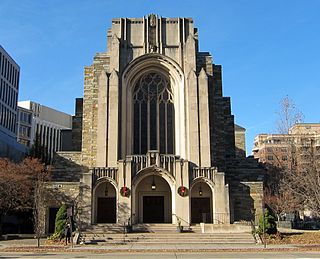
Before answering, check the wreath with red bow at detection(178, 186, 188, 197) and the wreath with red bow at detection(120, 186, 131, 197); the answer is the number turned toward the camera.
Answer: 2

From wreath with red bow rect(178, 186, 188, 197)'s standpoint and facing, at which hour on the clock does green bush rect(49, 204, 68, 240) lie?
The green bush is roughly at 2 o'clock from the wreath with red bow.

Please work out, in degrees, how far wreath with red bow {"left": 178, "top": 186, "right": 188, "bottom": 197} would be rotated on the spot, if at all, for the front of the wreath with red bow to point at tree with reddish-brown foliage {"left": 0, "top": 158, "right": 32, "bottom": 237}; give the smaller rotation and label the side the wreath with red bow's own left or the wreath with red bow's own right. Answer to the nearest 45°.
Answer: approximately 90° to the wreath with red bow's own right

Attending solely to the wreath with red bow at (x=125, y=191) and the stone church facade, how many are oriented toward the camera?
2

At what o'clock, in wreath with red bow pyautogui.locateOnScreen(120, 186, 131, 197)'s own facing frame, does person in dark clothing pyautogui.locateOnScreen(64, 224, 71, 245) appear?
The person in dark clothing is roughly at 1 o'clock from the wreath with red bow.

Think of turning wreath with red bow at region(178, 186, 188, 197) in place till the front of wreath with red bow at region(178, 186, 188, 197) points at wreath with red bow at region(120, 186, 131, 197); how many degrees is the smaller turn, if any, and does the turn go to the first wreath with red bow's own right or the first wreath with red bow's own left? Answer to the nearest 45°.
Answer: approximately 90° to the first wreath with red bow's own right

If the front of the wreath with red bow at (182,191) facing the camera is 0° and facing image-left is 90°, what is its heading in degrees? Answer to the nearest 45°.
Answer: approximately 0°

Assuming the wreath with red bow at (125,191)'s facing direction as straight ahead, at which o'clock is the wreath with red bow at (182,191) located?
the wreath with red bow at (182,191) is roughly at 9 o'clock from the wreath with red bow at (125,191).

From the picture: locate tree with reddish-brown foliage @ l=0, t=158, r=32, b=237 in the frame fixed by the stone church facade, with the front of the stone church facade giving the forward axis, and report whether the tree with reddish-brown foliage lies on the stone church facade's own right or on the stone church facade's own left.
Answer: on the stone church facade's own right

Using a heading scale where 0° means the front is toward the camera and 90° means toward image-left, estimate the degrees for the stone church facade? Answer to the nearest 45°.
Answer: approximately 0°
